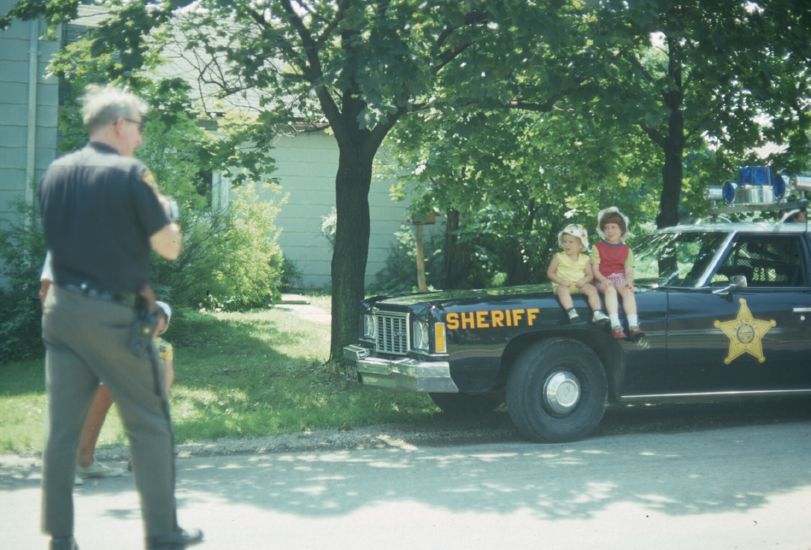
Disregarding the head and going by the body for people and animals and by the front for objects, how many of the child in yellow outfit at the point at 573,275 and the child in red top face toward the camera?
2

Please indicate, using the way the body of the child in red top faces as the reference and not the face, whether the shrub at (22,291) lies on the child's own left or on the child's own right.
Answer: on the child's own right

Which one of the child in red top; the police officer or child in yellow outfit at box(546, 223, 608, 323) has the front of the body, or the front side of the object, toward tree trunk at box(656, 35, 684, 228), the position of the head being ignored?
the police officer

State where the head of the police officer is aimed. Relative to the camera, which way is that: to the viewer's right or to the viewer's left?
to the viewer's right

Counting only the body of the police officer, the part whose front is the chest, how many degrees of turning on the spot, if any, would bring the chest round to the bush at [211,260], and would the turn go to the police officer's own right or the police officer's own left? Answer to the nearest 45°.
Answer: approximately 45° to the police officer's own left

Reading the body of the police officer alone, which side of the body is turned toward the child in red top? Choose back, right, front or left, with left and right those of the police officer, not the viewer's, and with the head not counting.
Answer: front

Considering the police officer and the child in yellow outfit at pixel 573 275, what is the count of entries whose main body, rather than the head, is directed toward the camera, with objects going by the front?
1
